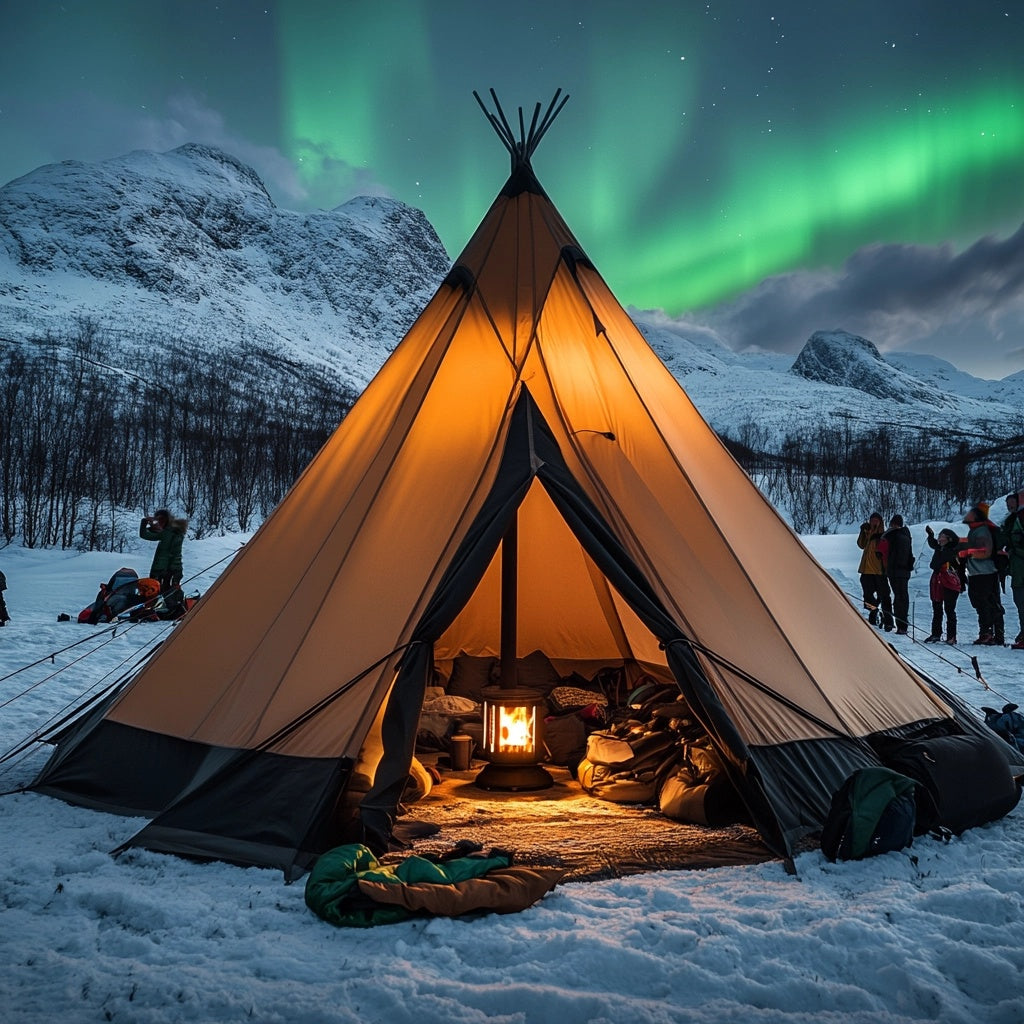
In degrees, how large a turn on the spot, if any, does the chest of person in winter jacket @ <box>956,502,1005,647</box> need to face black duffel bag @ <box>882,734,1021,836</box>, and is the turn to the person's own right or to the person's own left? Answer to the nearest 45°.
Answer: approximately 90° to the person's own left

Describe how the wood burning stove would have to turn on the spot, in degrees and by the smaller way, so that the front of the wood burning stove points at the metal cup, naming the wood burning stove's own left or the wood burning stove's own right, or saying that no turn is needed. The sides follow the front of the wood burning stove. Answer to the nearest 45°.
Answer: approximately 135° to the wood burning stove's own right

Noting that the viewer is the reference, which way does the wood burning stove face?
facing the viewer

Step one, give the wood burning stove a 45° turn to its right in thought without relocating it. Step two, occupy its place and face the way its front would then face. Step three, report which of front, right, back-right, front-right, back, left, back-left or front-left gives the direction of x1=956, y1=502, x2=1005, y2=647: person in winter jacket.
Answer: back

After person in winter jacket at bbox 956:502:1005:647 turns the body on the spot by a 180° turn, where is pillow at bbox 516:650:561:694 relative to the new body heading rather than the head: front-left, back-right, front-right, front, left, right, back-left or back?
back-right

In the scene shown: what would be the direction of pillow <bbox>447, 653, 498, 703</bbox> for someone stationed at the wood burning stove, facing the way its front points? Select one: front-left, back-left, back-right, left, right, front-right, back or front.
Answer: back

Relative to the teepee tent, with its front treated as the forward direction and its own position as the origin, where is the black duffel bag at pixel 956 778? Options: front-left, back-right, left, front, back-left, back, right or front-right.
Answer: left

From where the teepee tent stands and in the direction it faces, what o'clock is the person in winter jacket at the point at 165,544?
The person in winter jacket is roughly at 5 o'clock from the teepee tent.

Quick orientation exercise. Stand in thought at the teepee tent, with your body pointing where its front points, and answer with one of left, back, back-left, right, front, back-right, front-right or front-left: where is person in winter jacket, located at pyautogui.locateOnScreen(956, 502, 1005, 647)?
back-left

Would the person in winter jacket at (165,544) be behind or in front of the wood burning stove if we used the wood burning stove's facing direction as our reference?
behind

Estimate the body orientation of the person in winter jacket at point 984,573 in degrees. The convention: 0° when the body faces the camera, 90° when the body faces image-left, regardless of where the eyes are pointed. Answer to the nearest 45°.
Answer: approximately 90°

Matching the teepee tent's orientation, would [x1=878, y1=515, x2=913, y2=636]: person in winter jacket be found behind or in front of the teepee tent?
behind

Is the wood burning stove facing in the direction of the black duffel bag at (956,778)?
no

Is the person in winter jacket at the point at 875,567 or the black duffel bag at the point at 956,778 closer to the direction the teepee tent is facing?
the black duffel bag

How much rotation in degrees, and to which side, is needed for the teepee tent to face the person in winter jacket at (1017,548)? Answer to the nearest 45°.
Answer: approximately 135° to its left
